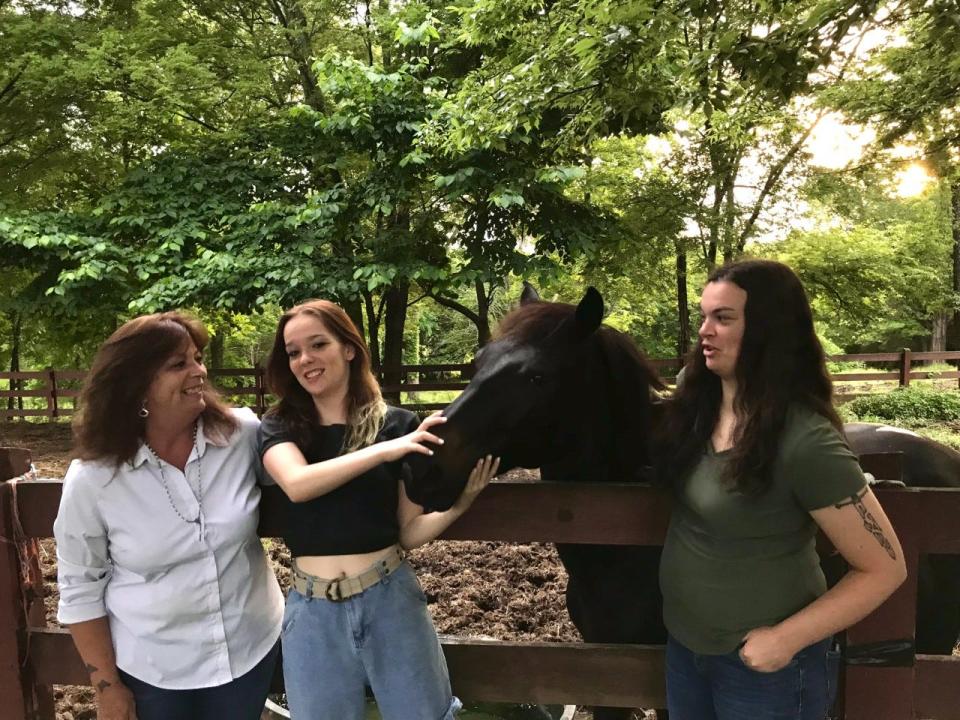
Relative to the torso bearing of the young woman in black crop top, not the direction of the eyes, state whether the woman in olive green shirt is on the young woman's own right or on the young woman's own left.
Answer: on the young woman's own left

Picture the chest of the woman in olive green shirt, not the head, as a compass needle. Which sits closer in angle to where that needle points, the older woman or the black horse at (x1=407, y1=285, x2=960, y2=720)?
the older woman

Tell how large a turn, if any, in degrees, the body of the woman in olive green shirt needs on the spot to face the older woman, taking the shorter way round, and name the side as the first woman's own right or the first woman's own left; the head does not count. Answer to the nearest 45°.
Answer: approximately 45° to the first woman's own right

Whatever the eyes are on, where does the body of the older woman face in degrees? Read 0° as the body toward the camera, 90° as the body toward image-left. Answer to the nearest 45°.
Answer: approximately 315°
